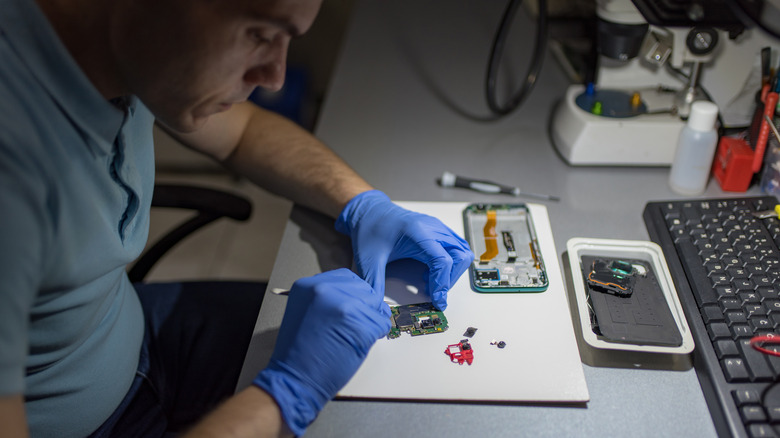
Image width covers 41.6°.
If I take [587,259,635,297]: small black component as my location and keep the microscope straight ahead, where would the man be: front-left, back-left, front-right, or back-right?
back-left

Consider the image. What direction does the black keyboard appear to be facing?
to the viewer's left

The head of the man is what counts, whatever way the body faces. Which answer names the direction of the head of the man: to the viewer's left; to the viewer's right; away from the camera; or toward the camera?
to the viewer's right

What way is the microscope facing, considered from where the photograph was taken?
facing to the left of the viewer
